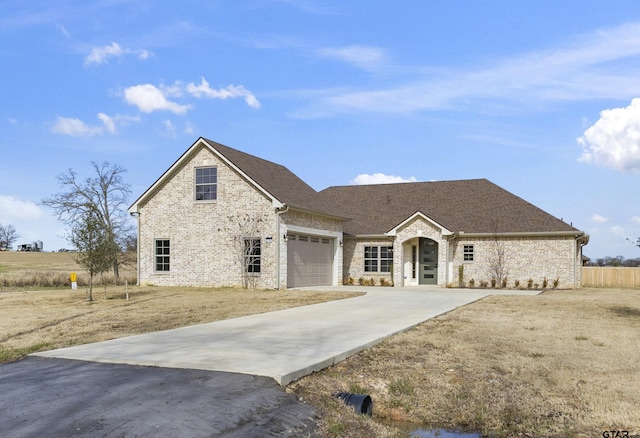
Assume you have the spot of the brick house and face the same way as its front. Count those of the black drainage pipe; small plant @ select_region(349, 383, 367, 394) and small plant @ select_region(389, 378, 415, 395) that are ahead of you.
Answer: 3

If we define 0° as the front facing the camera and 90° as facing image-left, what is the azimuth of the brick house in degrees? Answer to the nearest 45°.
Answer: approximately 0°

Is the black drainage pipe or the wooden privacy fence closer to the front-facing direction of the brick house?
the black drainage pipe

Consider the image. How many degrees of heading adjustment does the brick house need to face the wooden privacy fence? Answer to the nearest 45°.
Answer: approximately 135° to its left

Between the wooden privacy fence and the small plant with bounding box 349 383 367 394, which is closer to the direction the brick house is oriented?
the small plant

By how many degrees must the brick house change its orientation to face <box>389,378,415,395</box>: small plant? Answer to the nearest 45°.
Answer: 0° — it already faces it

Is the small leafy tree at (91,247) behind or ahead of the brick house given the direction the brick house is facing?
ahead

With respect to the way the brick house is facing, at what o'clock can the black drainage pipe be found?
The black drainage pipe is roughly at 12 o'clock from the brick house.
